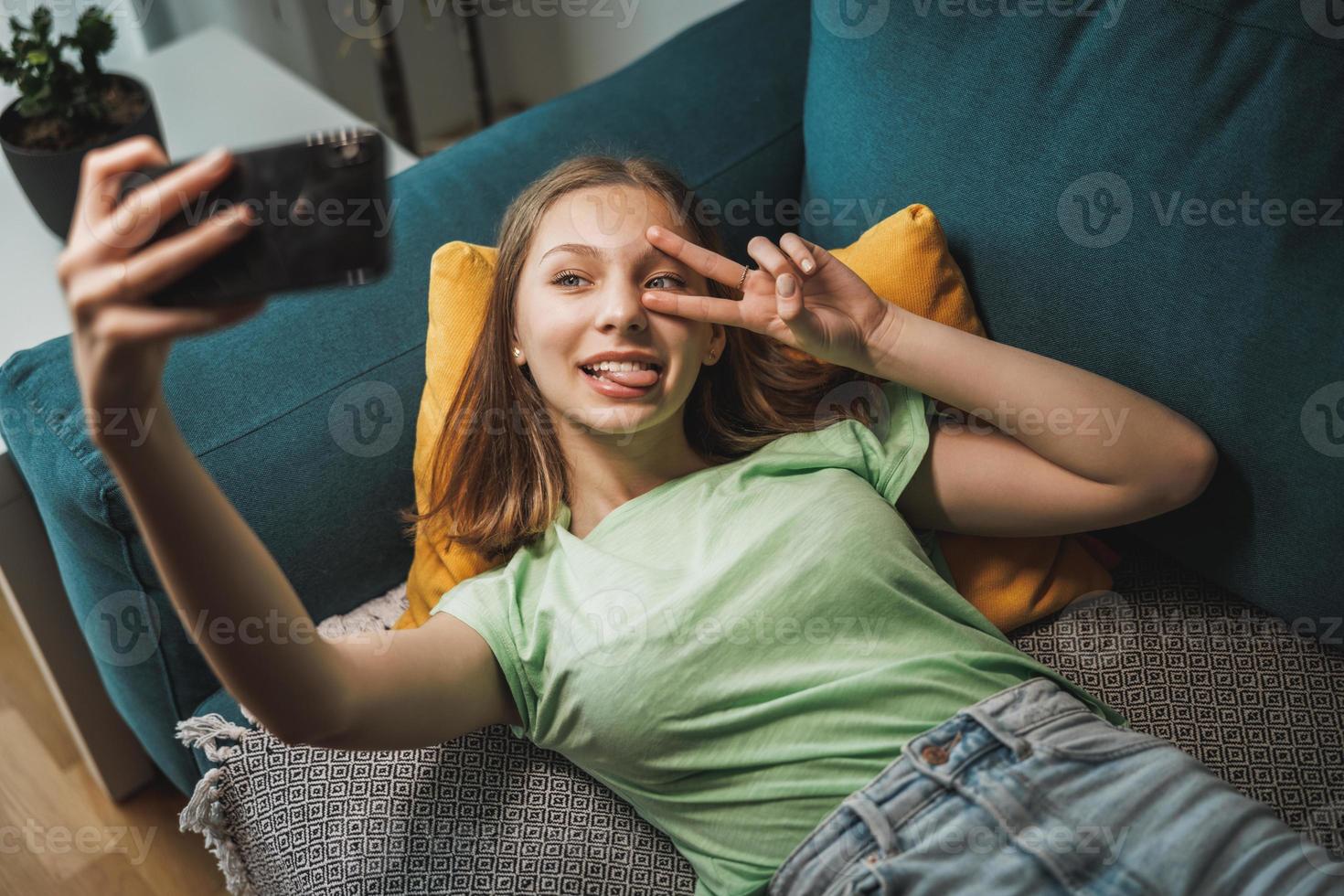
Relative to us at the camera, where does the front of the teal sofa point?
facing the viewer and to the left of the viewer

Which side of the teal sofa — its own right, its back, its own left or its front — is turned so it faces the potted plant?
right
